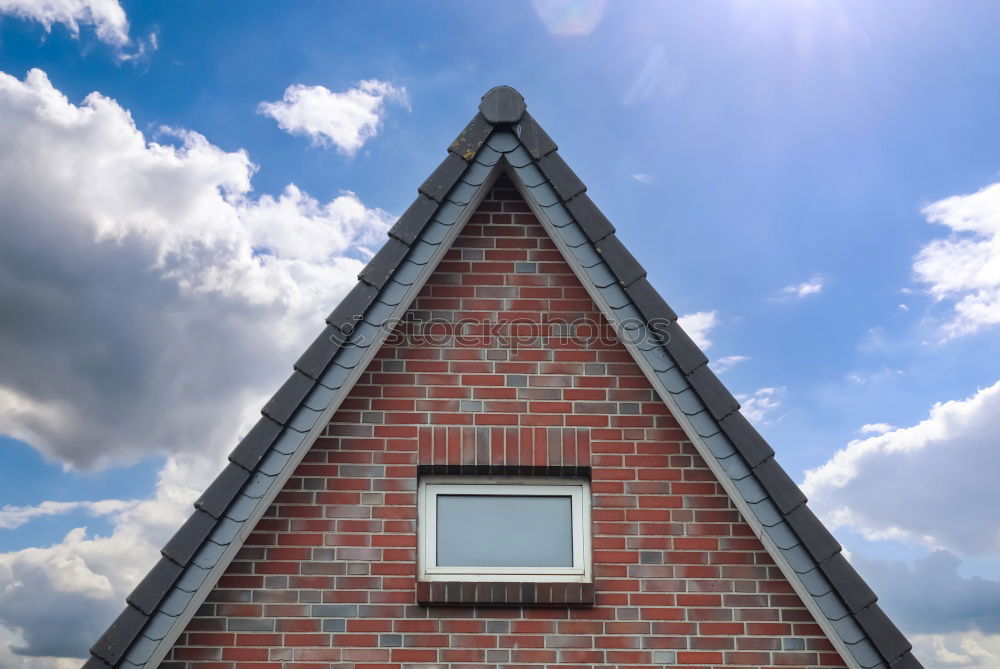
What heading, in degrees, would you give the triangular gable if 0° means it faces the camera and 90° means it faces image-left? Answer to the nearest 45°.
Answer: approximately 0°
